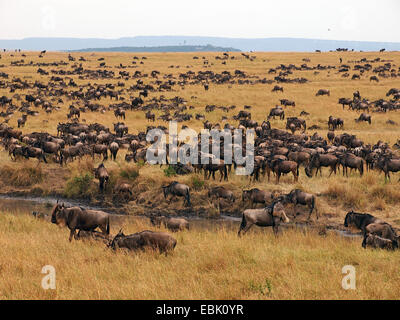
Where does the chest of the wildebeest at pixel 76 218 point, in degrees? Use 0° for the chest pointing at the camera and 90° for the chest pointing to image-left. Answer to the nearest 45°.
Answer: approximately 90°

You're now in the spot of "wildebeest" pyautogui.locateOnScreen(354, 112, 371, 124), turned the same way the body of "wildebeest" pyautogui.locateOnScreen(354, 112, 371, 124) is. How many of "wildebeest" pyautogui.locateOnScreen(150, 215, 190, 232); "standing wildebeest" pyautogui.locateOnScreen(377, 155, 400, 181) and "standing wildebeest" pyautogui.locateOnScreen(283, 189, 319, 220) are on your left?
3

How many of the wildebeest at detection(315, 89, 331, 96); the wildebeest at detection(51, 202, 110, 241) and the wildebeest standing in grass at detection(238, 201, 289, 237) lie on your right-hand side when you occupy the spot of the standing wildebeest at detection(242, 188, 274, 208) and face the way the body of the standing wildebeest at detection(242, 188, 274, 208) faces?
1

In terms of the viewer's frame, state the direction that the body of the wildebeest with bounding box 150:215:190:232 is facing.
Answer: to the viewer's left

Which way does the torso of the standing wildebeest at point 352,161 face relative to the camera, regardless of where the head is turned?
to the viewer's left

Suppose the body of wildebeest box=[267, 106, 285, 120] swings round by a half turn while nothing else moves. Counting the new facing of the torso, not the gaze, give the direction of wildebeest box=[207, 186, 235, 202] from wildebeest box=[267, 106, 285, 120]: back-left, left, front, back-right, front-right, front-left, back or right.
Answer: right

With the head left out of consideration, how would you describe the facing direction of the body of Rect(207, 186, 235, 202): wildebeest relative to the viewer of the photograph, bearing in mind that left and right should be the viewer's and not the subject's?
facing to the left of the viewer

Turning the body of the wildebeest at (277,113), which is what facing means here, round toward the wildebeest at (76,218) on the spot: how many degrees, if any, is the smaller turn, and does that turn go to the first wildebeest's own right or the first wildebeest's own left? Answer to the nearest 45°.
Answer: approximately 90° to the first wildebeest's own left

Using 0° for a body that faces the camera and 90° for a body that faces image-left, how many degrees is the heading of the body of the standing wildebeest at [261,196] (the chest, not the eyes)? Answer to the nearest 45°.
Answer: approximately 90°

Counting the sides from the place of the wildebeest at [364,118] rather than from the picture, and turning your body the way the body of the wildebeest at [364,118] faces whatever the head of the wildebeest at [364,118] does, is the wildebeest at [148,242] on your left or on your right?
on your left

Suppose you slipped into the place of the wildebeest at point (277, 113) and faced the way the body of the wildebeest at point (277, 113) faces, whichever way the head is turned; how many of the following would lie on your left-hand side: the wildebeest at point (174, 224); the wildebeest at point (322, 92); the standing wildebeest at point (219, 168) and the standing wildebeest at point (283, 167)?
3

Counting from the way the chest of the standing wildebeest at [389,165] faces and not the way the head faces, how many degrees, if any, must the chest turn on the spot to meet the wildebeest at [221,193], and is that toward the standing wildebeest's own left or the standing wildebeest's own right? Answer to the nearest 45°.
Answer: approximately 45° to the standing wildebeest's own left

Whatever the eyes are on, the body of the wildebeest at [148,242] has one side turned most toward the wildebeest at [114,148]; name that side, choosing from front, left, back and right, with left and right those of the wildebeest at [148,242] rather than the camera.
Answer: right

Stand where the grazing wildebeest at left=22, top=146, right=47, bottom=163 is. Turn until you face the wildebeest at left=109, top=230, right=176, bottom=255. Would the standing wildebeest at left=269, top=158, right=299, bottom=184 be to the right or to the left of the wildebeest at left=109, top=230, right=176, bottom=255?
left

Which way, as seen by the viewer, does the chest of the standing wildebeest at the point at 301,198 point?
to the viewer's left
